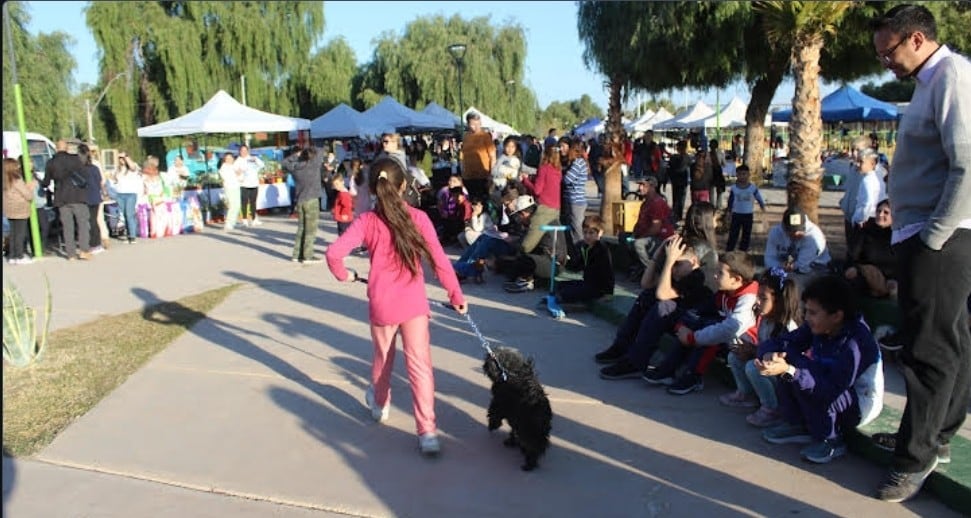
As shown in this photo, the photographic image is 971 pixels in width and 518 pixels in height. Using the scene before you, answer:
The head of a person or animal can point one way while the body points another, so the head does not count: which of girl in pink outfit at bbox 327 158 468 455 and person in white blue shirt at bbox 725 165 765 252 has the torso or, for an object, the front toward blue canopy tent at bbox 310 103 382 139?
the girl in pink outfit

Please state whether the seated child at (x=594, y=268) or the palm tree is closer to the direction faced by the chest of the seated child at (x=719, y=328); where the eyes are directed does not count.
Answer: the seated child

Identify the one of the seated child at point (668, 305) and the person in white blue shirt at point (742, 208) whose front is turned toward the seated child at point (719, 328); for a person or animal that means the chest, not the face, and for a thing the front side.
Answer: the person in white blue shirt

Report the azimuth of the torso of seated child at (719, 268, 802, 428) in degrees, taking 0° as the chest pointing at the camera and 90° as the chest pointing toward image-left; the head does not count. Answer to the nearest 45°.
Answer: approximately 90°

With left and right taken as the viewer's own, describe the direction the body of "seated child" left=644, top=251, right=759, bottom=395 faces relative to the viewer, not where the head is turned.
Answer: facing to the left of the viewer

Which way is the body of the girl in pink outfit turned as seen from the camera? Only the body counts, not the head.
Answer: away from the camera

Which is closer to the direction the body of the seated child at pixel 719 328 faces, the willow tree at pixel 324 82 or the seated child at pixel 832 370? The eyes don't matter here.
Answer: the willow tree

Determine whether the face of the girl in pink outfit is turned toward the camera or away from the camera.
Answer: away from the camera

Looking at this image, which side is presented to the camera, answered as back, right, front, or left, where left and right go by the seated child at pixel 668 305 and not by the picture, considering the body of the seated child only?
left
